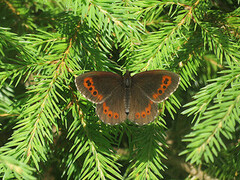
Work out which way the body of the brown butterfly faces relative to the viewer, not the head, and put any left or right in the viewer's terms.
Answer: facing away from the viewer
